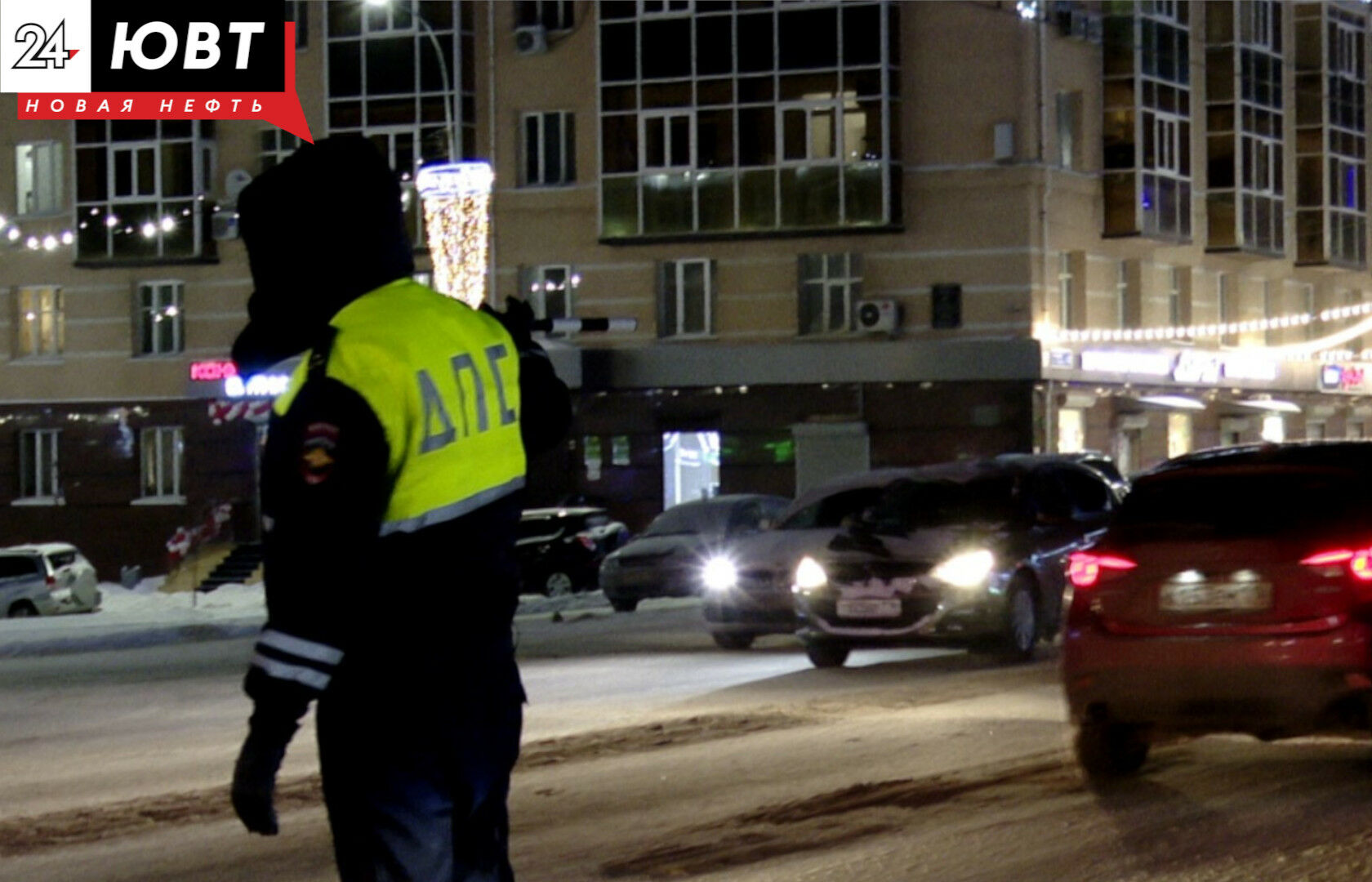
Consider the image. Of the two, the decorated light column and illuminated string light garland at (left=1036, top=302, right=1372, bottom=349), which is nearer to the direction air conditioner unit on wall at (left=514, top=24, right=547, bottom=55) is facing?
the decorated light column

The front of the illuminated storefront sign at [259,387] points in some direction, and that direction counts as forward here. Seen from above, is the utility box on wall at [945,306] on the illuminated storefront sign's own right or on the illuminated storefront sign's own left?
on the illuminated storefront sign's own left

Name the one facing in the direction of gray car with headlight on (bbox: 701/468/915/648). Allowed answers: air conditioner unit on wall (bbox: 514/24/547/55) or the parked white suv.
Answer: the air conditioner unit on wall

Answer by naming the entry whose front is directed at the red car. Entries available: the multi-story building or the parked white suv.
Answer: the multi-story building

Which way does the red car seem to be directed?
away from the camera

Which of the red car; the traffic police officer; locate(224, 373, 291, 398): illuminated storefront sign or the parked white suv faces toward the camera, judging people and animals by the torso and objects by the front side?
the illuminated storefront sign

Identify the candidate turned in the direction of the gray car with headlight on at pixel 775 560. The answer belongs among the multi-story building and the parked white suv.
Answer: the multi-story building

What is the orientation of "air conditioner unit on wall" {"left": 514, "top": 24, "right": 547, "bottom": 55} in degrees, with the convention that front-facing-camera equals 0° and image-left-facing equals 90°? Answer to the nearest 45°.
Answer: approximately 0°
